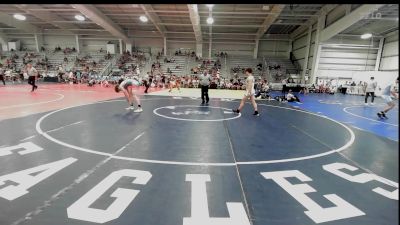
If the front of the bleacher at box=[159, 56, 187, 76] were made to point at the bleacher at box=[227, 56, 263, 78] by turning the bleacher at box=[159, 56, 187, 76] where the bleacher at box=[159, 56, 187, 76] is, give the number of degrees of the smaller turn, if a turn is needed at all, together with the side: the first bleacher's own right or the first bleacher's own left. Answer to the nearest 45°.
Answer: approximately 90° to the first bleacher's own left

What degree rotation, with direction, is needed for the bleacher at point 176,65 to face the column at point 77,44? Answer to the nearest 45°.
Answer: approximately 90° to its right

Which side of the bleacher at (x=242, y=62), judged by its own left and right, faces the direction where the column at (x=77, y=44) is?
right

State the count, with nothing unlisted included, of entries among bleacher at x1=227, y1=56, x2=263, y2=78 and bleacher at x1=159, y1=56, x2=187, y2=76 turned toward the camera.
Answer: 2

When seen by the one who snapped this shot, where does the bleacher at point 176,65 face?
facing the viewer

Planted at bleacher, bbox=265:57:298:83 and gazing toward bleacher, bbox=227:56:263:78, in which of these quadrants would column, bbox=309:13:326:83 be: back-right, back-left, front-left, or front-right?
back-left

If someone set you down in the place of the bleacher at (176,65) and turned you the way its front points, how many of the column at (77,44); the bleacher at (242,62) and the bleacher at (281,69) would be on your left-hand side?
2

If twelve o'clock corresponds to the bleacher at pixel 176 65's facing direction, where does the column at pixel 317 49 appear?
The column is roughly at 10 o'clock from the bleacher.

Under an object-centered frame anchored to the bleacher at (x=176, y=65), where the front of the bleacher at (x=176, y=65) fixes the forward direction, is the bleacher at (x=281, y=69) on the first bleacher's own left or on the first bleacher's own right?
on the first bleacher's own left

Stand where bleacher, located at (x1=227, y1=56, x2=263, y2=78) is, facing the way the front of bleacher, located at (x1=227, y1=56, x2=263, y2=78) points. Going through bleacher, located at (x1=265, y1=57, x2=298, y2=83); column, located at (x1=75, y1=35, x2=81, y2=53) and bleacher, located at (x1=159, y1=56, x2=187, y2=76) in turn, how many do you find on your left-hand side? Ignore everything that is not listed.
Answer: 1

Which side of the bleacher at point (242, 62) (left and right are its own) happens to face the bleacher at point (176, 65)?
right

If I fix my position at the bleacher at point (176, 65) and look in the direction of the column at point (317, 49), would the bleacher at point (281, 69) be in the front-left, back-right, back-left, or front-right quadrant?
front-left

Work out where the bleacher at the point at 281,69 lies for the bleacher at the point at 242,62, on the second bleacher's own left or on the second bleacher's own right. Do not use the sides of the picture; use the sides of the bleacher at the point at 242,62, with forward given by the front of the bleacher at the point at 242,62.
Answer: on the second bleacher's own left

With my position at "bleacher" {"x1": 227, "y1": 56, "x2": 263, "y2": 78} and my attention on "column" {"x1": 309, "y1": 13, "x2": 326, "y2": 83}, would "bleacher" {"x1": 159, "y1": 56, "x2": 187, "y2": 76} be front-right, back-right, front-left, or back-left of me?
back-right
